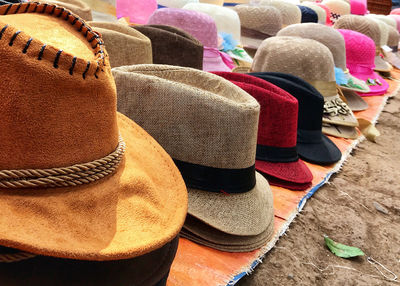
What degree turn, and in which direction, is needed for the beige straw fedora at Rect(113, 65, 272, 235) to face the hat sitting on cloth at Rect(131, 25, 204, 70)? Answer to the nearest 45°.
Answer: approximately 135° to its left

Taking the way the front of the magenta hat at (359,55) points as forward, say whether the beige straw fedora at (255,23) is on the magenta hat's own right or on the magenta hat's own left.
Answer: on the magenta hat's own right

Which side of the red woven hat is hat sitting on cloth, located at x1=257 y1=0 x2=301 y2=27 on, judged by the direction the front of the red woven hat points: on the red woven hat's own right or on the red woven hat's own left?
on the red woven hat's own left

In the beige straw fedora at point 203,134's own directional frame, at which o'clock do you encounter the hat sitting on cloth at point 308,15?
The hat sitting on cloth is roughly at 8 o'clock from the beige straw fedora.

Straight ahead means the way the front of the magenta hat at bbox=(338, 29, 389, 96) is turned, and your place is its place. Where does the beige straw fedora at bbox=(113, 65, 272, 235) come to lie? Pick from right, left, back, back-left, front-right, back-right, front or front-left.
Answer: front-right

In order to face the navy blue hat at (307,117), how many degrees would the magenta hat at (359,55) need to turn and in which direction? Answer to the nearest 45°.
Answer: approximately 45° to its right

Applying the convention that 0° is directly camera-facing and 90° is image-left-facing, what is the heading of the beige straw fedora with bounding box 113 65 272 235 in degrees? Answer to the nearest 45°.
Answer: approximately 315°

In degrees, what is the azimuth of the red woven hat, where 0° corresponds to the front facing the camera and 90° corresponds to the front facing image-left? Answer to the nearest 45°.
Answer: approximately 315°

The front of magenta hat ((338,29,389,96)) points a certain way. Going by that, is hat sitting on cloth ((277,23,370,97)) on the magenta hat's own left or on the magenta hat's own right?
on the magenta hat's own right

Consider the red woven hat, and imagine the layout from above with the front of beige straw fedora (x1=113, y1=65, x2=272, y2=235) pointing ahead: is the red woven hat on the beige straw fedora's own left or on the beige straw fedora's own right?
on the beige straw fedora's own left

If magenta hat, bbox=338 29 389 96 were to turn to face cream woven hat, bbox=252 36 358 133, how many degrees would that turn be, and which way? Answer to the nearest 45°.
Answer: approximately 45° to its right

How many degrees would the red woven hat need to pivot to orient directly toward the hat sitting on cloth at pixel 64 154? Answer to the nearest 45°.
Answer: approximately 45° to its right

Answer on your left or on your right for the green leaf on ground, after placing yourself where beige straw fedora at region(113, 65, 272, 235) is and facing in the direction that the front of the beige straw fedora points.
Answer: on your left

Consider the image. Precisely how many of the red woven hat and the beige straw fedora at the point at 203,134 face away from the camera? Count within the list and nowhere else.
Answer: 0
